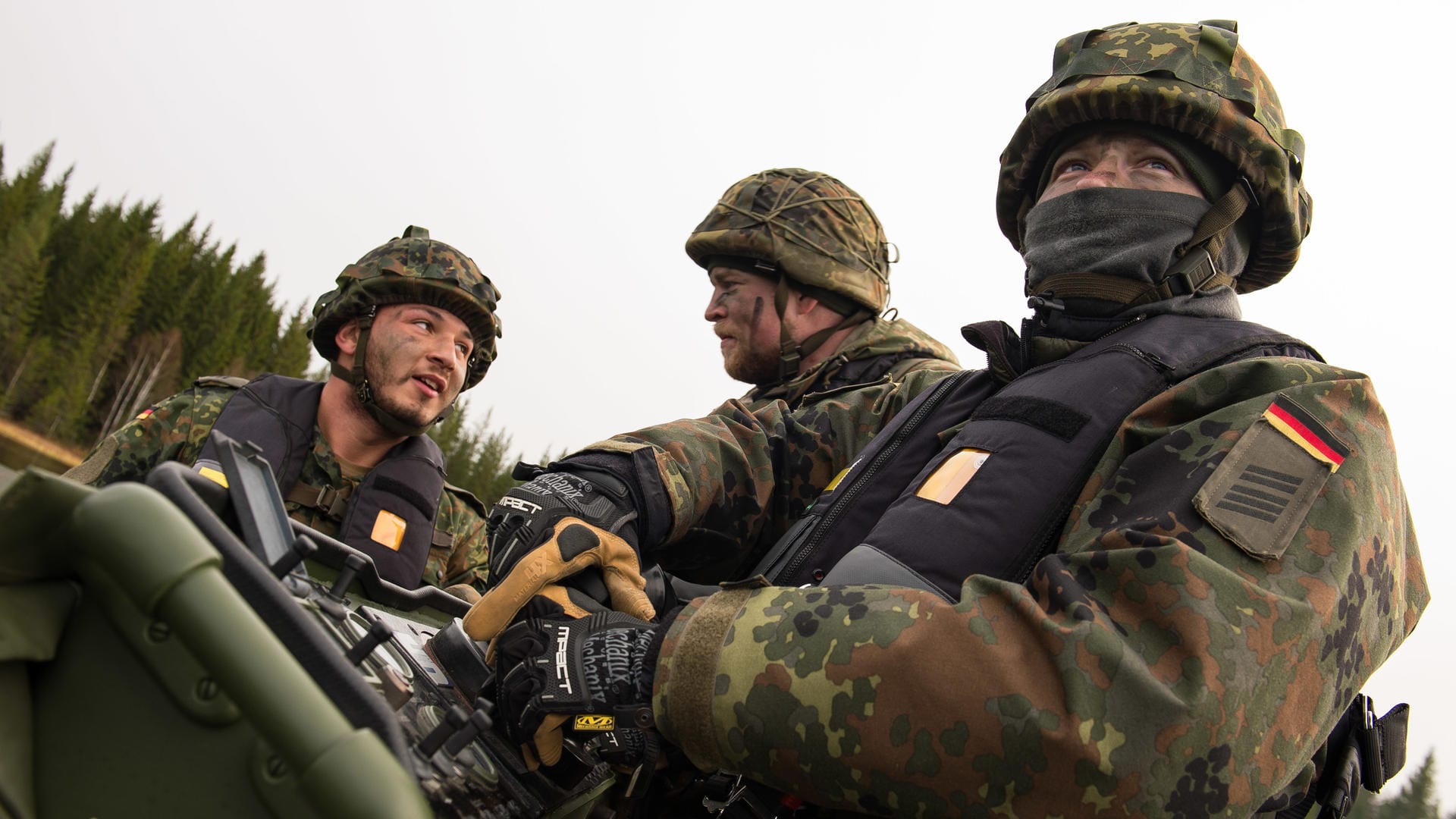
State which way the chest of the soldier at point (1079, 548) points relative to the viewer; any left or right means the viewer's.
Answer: facing the viewer and to the left of the viewer

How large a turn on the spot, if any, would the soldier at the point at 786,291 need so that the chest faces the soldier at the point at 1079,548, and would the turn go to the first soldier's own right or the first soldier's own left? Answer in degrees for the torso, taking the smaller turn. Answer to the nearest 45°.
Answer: approximately 90° to the first soldier's own left

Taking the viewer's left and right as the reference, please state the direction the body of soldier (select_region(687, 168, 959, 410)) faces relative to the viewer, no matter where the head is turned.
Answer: facing to the left of the viewer

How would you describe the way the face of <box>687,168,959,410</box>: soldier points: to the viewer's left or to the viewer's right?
to the viewer's left

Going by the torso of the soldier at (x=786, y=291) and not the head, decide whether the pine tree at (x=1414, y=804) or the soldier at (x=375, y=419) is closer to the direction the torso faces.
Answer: the soldier

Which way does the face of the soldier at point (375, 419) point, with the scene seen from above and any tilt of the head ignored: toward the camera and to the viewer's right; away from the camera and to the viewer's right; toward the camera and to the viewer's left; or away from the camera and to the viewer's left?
toward the camera and to the viewer's right

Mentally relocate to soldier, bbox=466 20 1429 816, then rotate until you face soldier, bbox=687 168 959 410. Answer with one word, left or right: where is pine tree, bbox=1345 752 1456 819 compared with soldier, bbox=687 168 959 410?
right
